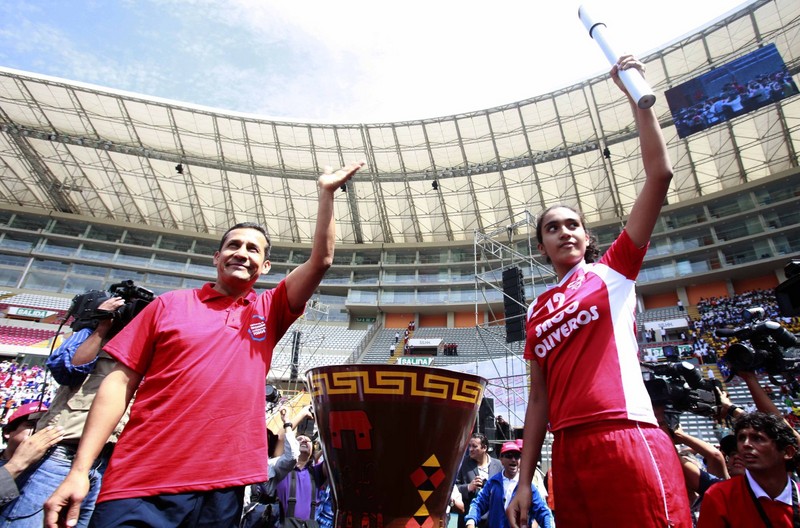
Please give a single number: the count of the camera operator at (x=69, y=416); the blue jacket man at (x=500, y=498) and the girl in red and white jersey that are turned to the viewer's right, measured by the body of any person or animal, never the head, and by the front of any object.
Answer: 1

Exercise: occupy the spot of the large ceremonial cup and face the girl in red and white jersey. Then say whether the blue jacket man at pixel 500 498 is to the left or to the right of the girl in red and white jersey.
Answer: left

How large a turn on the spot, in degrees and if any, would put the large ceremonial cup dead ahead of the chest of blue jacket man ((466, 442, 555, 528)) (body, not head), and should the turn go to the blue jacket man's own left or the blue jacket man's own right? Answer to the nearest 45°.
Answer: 0° — they already face it

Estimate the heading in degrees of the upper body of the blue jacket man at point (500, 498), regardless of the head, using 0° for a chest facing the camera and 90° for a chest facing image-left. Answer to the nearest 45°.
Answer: approximately 0°

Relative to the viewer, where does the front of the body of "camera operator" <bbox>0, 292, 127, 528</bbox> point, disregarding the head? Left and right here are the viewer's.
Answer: facing to the right of the viewer

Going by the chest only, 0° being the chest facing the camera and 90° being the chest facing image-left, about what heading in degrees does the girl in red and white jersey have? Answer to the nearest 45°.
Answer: approximately 45°

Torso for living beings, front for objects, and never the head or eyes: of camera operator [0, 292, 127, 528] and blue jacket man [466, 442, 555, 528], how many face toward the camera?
1

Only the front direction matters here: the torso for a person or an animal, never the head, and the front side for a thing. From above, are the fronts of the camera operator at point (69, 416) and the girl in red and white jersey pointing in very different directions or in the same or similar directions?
very different directions

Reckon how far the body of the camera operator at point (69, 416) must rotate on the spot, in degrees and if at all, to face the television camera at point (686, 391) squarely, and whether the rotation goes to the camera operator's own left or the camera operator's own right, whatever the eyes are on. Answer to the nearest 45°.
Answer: approximately 45° to the camera operator's own right

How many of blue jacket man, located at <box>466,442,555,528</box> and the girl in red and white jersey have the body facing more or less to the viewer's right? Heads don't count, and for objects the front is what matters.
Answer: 0
